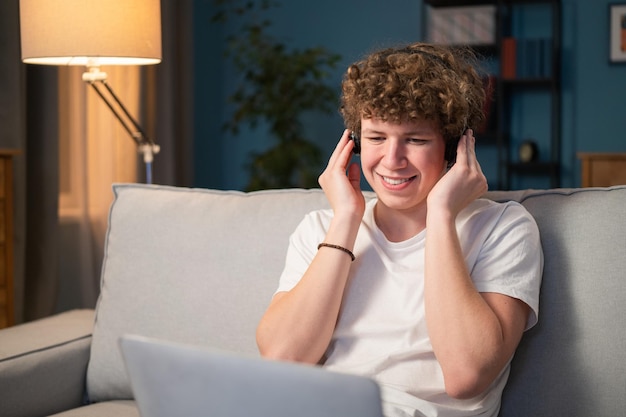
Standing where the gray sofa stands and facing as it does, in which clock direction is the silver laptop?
The silver laptop is roughly at 12 o'clock from the gray sofa.

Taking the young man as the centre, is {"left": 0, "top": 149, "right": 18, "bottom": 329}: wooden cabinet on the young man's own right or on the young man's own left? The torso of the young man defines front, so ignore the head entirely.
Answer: on the young man's own right

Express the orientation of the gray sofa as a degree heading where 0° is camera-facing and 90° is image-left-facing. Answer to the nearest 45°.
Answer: approximately 0°
